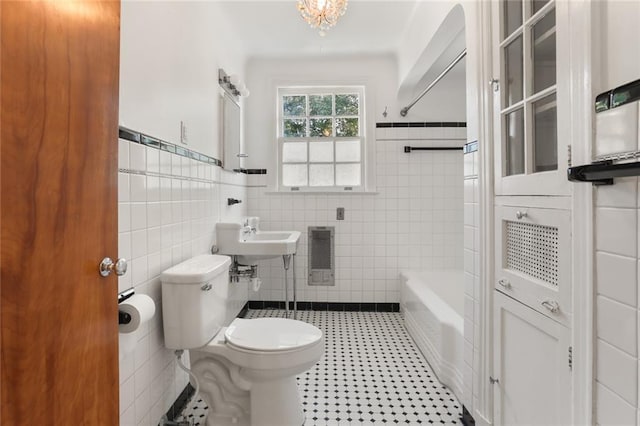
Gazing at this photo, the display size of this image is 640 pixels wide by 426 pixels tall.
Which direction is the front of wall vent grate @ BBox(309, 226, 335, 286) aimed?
toward the camera

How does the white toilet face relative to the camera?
to the viewer's right

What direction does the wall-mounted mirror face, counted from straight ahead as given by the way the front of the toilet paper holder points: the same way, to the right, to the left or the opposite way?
the same way

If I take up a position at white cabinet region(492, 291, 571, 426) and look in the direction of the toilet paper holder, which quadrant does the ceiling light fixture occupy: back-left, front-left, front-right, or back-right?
front-right

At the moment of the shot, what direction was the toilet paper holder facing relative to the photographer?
facing to the right of the viewer

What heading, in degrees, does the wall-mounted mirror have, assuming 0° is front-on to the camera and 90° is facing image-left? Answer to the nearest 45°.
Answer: approximately 270°

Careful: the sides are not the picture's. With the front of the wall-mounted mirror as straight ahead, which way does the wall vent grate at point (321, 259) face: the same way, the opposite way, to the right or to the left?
to the right

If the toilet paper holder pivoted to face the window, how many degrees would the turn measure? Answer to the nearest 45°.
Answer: approximately 45° to its left

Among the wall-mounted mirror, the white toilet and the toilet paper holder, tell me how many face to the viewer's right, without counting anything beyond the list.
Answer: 3
